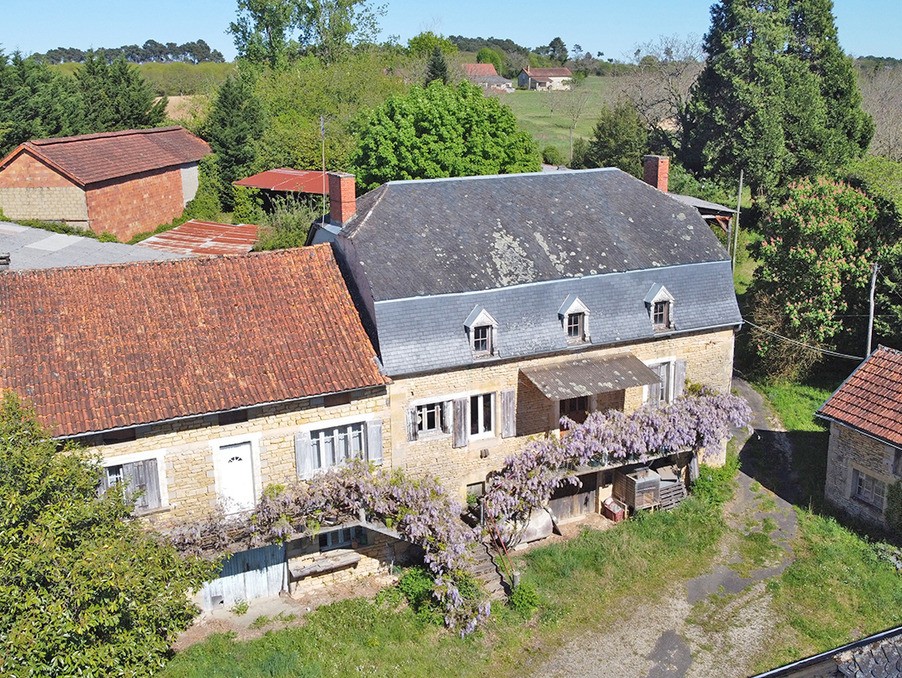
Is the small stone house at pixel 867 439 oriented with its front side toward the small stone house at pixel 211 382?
yes

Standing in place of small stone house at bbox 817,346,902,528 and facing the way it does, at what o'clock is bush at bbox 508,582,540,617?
The bush is roughly at 12 o'clock from the small stone house.

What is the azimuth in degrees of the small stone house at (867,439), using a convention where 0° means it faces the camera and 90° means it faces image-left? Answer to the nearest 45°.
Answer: approximately 45°
